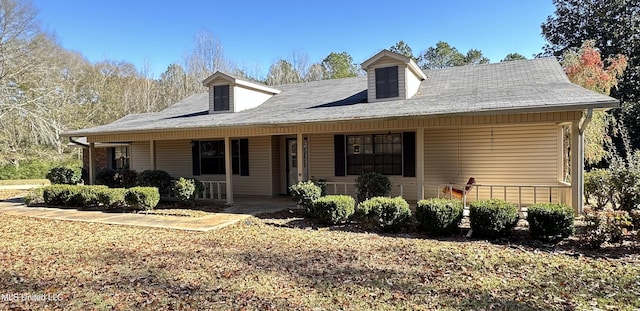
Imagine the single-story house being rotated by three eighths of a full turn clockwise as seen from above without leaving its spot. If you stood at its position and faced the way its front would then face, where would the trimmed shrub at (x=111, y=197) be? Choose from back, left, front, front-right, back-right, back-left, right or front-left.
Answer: left

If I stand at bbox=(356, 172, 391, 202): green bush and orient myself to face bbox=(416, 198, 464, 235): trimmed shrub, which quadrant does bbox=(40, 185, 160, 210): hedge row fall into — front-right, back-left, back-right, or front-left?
back-right

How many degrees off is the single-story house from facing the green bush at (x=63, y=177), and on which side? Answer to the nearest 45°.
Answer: approximately 45° to its right

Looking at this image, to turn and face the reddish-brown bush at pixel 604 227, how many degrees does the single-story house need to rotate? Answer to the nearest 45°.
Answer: approximately 90° to its left

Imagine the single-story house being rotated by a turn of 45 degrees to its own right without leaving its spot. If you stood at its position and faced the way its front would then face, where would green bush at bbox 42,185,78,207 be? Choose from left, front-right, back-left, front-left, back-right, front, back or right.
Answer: front

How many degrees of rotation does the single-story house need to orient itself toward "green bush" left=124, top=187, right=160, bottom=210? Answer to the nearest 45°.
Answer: approximately 45° to its right

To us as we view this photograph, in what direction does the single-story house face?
facing the viewer and to the left of the viewer

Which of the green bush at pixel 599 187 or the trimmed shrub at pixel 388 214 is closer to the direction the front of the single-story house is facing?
the trimmed shrub

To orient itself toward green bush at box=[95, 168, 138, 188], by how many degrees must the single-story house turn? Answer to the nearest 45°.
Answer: approximately 45° to its right

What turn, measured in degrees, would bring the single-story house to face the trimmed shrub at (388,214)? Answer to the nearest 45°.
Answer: approximately 45° to its left

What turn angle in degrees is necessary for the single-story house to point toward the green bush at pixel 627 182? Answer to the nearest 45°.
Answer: approximately 90° to its left
